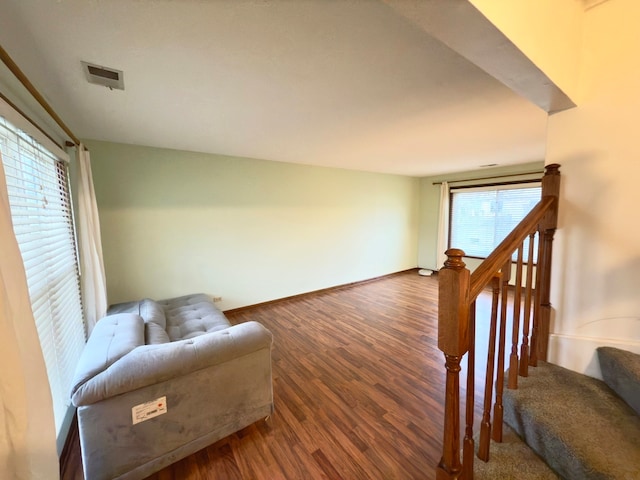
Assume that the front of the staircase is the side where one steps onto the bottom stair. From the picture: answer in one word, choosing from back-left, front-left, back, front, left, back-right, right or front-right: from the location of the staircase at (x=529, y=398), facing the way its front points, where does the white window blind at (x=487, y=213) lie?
back-right

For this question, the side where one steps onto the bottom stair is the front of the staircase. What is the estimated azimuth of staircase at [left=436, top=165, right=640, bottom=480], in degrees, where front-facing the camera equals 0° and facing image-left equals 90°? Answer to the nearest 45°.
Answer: approximately 45°

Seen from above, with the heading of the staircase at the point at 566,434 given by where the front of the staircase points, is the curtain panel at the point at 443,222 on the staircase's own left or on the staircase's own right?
on the staircase's own right

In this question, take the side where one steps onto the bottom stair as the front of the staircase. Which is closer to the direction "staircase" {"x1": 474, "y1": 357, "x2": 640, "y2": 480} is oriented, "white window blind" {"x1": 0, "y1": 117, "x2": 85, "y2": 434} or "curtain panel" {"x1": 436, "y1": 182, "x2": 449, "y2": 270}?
the white window blind

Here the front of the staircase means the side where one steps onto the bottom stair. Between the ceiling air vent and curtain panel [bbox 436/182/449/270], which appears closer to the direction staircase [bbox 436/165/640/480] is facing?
the ceiling air vent

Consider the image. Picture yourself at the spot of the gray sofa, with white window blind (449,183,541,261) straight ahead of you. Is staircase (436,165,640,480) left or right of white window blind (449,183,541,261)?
right
